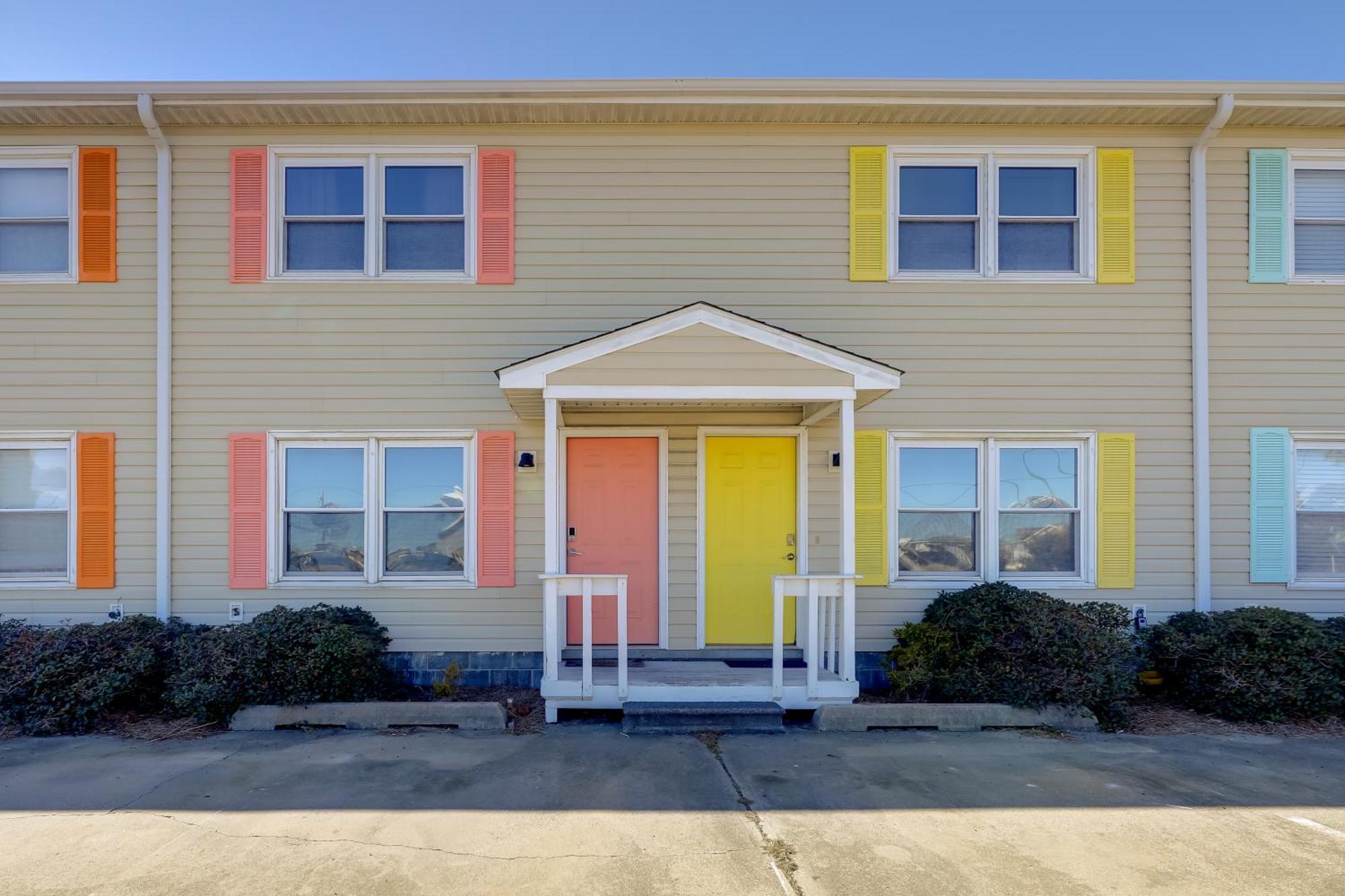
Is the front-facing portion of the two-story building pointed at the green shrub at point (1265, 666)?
no

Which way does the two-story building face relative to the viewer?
toward the camera
